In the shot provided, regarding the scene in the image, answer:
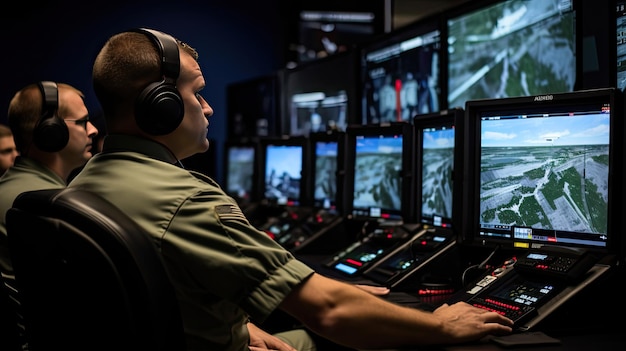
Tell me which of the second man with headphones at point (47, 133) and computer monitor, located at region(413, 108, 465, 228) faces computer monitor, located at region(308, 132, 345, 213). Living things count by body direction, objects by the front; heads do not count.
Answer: the second man with headphones

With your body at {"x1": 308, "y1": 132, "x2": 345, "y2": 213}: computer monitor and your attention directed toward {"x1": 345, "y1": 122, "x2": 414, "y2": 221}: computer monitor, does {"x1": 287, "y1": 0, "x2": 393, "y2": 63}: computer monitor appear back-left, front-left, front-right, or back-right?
back-left

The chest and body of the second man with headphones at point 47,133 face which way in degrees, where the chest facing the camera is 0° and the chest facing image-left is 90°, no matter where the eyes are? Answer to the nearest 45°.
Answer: approximately 270°

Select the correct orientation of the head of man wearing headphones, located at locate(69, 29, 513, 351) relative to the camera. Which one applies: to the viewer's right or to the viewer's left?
to the viewer's right

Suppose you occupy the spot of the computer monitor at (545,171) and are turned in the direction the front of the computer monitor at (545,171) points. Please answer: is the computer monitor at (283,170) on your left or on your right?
on your right

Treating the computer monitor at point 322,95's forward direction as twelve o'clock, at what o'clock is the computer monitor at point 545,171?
the computer monitor at point 545,171 is roughly at 10 o'clock from the computer monitor at point 322,95.

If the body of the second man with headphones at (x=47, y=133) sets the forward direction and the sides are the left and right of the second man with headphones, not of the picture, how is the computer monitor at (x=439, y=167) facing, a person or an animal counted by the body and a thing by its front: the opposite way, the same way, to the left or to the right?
the opposite way

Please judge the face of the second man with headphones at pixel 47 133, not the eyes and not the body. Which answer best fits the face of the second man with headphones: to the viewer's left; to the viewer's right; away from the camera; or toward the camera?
to the viewer's right

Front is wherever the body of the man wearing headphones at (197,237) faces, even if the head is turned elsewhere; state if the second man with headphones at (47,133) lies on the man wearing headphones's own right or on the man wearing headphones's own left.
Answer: on the man wearing headphones's own left
